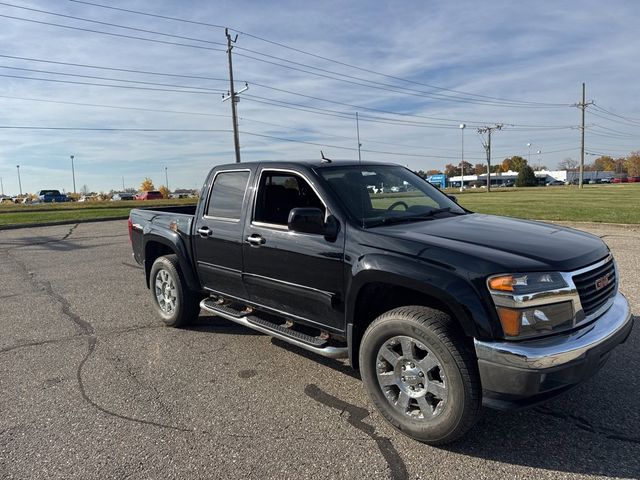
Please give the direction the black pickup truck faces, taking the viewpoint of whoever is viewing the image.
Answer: facing the viewer and to the right of the viewer
